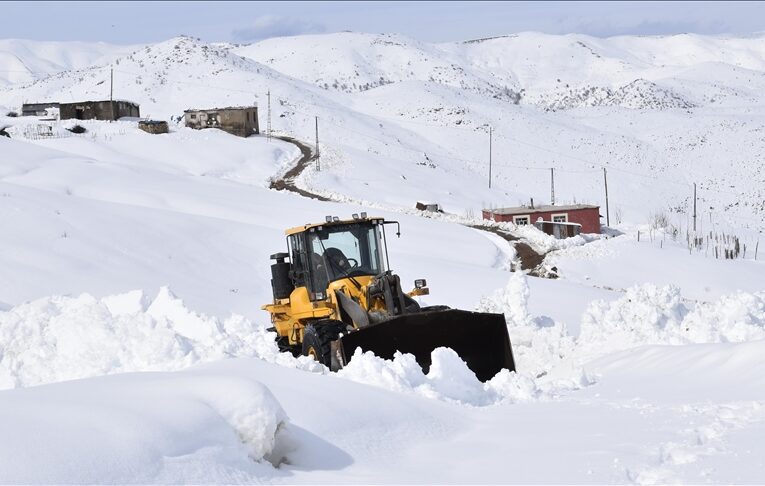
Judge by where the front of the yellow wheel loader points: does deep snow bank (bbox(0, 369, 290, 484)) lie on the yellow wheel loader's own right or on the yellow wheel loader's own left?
on the yellow wheel loader's own right

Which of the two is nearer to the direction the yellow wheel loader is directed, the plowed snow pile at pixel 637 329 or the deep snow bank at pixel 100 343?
the plowed snow pile

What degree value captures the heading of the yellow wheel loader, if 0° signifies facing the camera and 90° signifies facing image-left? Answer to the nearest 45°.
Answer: approximately 315°

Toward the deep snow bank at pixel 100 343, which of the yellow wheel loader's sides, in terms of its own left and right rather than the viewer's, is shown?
right

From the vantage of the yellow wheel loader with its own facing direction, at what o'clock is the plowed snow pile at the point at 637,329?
The plowed snow pile is roughly at 10 o'clock from the yellow wheel loader.
